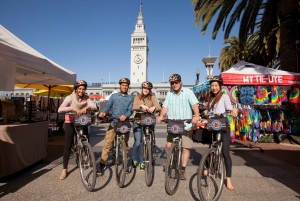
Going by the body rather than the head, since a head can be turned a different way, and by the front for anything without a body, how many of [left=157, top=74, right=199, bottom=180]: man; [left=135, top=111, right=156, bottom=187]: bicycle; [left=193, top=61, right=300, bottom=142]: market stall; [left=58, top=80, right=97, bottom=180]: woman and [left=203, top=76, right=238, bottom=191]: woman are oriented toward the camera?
5

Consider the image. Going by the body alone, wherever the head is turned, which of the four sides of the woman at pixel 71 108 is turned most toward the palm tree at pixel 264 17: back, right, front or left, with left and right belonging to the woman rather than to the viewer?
left

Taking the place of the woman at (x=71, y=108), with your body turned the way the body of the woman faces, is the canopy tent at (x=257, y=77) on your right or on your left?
on your left

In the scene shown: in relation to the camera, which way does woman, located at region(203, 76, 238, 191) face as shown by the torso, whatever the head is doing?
toward the camera

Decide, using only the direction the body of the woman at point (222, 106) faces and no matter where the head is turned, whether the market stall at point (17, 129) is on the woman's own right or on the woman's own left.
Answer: on the woman's own right

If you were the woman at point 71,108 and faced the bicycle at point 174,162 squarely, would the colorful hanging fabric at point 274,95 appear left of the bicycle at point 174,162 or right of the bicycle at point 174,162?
left

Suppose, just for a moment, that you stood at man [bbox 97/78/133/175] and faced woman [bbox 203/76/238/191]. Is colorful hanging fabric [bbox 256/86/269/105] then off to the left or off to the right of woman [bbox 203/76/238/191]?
left

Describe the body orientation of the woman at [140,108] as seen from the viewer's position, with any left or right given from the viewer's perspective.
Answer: facing the viewer

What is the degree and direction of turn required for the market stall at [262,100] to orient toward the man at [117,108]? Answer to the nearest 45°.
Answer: approximately 45° to its right

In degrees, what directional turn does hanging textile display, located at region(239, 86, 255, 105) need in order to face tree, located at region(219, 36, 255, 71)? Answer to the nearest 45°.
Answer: approximately 180°

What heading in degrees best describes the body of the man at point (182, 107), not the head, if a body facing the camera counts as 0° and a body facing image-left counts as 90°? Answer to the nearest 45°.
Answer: approximately 0°

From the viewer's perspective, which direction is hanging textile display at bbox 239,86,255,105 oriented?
toward the camera

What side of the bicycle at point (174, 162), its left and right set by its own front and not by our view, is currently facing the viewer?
front

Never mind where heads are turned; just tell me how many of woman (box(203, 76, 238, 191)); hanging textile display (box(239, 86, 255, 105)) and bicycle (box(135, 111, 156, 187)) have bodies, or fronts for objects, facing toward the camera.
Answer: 3
